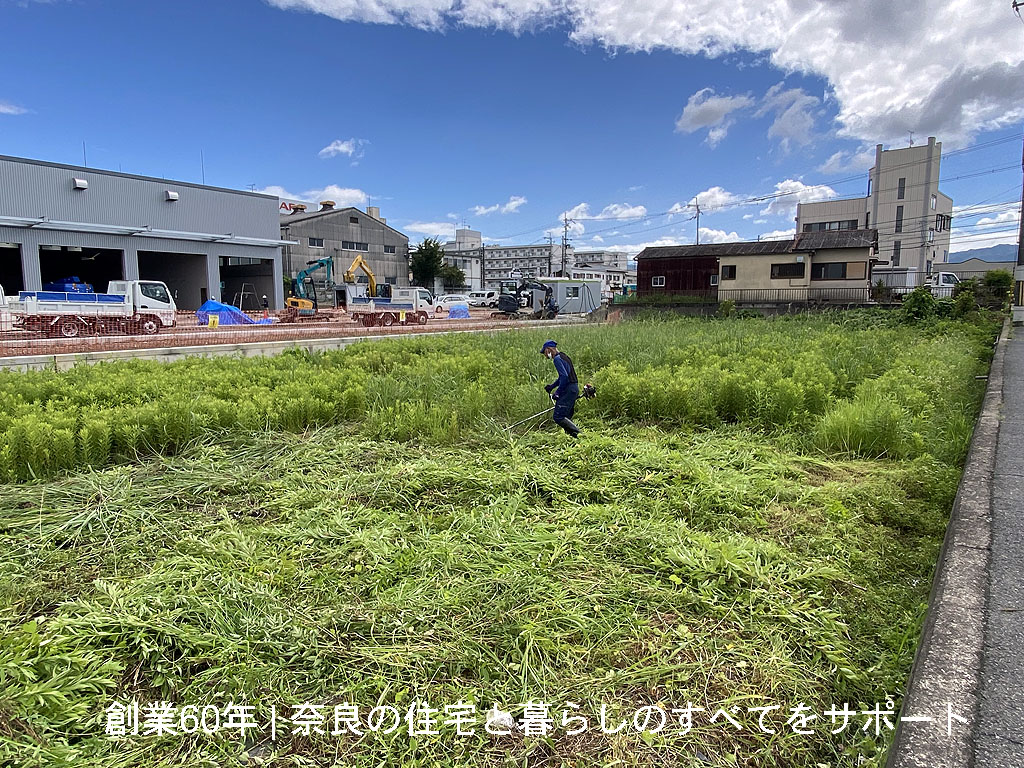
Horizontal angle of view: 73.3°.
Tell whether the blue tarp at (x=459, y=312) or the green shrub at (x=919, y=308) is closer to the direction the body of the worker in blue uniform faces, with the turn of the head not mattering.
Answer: the blue tarp

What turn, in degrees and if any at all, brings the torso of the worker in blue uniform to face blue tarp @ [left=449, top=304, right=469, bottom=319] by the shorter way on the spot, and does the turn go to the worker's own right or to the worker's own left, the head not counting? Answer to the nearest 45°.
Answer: approximately 90° to the worker's own right

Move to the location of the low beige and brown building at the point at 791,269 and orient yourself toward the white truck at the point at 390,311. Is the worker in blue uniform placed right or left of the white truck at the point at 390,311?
left

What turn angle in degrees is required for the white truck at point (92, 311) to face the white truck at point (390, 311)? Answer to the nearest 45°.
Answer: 0° — it already faces it

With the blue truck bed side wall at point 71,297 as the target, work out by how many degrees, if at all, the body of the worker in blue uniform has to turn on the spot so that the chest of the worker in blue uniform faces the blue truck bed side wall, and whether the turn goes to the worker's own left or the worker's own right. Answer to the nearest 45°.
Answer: approximately 45° to the worker's own right

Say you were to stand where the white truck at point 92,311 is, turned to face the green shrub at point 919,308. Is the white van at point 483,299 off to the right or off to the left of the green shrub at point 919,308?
left

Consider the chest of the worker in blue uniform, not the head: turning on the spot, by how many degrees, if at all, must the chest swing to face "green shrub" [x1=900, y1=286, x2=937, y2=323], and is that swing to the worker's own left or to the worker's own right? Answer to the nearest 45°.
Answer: approximately 135° to the worker's own right

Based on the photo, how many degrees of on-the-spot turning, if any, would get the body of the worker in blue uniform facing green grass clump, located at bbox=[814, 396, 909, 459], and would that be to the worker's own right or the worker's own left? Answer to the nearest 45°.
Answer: approximately 180°

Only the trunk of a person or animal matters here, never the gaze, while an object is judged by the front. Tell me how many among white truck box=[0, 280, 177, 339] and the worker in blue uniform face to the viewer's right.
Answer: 1

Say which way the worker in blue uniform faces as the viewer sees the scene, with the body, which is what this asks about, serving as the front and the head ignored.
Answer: to the viewer's left

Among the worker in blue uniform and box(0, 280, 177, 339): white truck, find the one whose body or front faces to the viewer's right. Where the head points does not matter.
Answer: the white truck

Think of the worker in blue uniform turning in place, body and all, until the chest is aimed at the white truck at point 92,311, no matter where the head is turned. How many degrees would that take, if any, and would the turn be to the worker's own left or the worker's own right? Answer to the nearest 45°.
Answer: approximately 45° to the worker's own right

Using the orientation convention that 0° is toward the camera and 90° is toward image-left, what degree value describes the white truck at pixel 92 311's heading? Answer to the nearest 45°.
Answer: approximately 270°

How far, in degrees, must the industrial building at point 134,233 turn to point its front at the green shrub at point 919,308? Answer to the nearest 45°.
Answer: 0° — it already faces it
